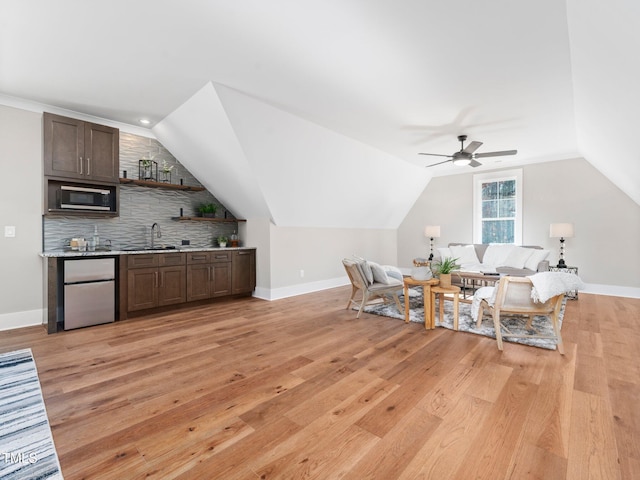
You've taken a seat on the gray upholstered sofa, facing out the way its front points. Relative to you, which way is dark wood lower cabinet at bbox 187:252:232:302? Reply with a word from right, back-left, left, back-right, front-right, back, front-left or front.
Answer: front-right

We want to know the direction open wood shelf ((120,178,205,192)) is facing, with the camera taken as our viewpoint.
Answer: facing the viewer

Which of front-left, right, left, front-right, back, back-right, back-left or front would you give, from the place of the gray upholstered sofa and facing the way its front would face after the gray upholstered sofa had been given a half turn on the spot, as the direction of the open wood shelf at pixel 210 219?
back-left

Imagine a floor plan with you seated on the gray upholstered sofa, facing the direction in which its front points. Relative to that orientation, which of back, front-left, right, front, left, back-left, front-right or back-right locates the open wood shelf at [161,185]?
front-right

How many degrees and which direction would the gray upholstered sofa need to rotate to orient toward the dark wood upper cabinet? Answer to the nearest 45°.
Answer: approximately 45° to its right

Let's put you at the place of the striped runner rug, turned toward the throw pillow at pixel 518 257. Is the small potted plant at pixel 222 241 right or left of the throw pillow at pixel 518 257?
left

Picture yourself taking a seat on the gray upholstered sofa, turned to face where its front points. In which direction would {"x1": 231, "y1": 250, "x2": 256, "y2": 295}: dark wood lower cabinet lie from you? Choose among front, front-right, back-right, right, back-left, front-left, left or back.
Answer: front-right

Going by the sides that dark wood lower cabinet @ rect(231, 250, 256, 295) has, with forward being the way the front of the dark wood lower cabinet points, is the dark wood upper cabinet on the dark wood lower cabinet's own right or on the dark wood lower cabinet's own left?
on the dark wood lower cabinet's own right

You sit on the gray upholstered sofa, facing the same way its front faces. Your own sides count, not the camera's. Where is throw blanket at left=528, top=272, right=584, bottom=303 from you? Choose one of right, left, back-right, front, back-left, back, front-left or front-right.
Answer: front

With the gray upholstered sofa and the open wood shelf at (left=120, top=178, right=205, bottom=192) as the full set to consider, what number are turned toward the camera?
2

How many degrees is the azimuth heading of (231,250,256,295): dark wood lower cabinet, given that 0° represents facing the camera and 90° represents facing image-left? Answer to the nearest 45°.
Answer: approximately 315°

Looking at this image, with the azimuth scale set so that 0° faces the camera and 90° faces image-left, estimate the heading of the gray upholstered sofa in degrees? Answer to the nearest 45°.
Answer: approximately 0°

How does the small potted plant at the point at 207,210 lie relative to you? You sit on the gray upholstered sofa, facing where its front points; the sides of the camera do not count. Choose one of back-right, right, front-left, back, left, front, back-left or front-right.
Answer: front-right

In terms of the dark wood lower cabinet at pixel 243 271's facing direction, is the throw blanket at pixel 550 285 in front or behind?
in front

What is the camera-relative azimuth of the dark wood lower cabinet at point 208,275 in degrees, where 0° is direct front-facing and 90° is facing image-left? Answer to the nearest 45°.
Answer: approximately 315°

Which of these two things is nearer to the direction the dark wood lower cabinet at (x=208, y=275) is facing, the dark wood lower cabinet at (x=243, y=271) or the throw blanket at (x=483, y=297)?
the throw blanket
